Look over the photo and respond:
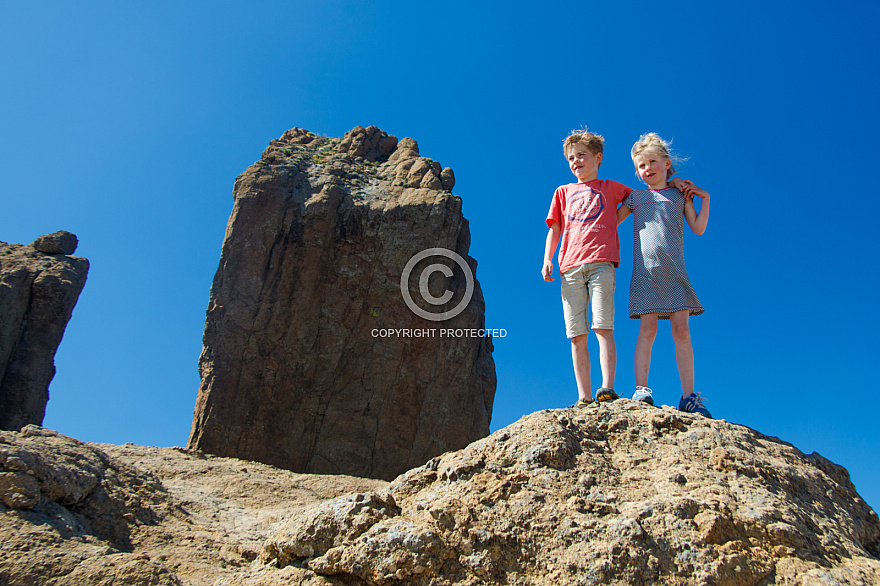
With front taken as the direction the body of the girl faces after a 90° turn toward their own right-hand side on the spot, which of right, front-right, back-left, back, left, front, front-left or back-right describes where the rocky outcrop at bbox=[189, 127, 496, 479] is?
front-right

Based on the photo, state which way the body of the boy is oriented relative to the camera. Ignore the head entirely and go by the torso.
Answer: toward the camera

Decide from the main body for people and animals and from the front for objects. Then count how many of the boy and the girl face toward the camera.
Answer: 2

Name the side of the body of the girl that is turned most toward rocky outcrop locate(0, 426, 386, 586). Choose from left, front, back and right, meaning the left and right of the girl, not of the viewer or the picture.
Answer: right

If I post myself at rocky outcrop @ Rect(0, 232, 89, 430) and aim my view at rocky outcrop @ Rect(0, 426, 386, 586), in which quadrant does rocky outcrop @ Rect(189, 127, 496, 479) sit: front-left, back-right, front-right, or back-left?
front-left

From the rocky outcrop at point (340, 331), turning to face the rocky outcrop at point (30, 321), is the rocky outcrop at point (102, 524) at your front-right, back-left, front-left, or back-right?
back-left

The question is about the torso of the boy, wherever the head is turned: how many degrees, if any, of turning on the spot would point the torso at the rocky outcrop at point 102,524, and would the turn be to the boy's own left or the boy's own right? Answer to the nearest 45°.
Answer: approximately 90° to the boy's own right
